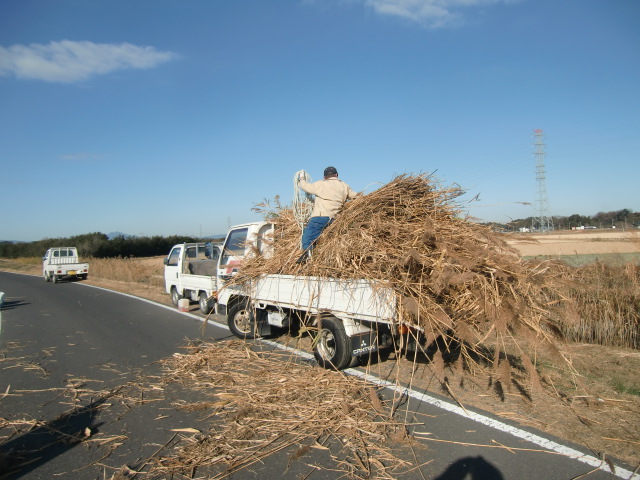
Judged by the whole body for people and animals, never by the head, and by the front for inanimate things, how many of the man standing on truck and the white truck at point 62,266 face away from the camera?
2

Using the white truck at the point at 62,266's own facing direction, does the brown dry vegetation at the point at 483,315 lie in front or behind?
behind

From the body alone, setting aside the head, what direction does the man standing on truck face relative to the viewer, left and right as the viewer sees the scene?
facing away from the viewer

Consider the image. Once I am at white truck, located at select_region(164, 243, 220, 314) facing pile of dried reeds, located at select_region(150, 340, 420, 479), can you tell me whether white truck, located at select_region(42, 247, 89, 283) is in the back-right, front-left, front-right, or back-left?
back-right

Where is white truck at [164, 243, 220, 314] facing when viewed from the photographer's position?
facing away from the viewer and to the left of the viewer

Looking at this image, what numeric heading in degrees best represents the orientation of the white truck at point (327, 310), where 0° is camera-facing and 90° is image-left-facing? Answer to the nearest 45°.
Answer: approximately 135°

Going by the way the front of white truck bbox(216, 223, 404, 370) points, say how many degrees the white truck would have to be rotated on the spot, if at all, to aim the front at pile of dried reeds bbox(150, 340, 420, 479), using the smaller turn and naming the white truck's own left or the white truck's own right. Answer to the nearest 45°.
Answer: approximately 135° to the white truck's own left

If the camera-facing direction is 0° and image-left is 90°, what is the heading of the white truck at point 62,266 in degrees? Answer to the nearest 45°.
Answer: approximately 180°

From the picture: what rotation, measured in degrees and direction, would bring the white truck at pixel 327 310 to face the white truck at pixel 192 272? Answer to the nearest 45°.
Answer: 0° — it already faces it

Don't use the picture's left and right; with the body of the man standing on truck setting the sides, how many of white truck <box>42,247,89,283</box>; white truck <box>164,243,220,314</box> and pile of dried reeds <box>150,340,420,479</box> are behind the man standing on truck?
1

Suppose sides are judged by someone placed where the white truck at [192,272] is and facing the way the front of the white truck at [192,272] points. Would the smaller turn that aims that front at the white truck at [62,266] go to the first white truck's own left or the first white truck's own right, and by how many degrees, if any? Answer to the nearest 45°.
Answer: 0° — it already faces it

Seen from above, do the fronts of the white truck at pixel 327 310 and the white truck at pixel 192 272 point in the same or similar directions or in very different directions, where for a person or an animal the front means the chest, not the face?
same or similar directions

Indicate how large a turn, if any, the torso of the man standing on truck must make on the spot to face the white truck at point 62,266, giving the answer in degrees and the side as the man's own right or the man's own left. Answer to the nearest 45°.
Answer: approximately 45° to the man's own left

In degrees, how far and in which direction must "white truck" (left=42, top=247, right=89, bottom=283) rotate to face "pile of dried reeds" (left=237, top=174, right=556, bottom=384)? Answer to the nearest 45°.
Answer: approximately 180°
